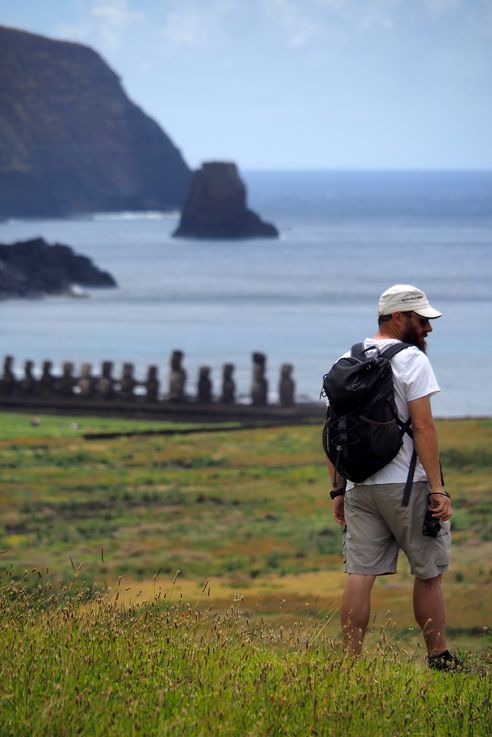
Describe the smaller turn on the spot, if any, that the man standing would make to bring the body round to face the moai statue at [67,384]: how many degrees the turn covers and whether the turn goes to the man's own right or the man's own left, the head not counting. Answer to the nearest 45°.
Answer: approximately 45° to the man's own left

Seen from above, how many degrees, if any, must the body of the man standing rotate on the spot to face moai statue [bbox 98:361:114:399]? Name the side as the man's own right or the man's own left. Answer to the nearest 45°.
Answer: approximately 45° to the man's own left

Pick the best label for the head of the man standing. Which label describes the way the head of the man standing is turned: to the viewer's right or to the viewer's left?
to the viewer's right

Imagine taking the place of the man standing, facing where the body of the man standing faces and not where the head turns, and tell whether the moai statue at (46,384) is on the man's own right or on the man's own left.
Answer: on the man's own left

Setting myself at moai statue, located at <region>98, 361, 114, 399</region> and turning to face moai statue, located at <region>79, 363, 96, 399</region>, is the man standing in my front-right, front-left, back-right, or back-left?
back-left

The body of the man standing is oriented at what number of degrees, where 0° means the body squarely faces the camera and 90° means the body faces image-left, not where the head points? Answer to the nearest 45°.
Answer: approximately 225°

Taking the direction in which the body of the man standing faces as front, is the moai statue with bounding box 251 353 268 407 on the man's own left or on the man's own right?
on the man's own left

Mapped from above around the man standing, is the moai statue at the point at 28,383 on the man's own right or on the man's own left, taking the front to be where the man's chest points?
on the man's own left

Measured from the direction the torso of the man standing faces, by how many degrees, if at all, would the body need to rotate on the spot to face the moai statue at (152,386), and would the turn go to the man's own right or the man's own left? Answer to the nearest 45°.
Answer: approximately 45° to the man's own left
